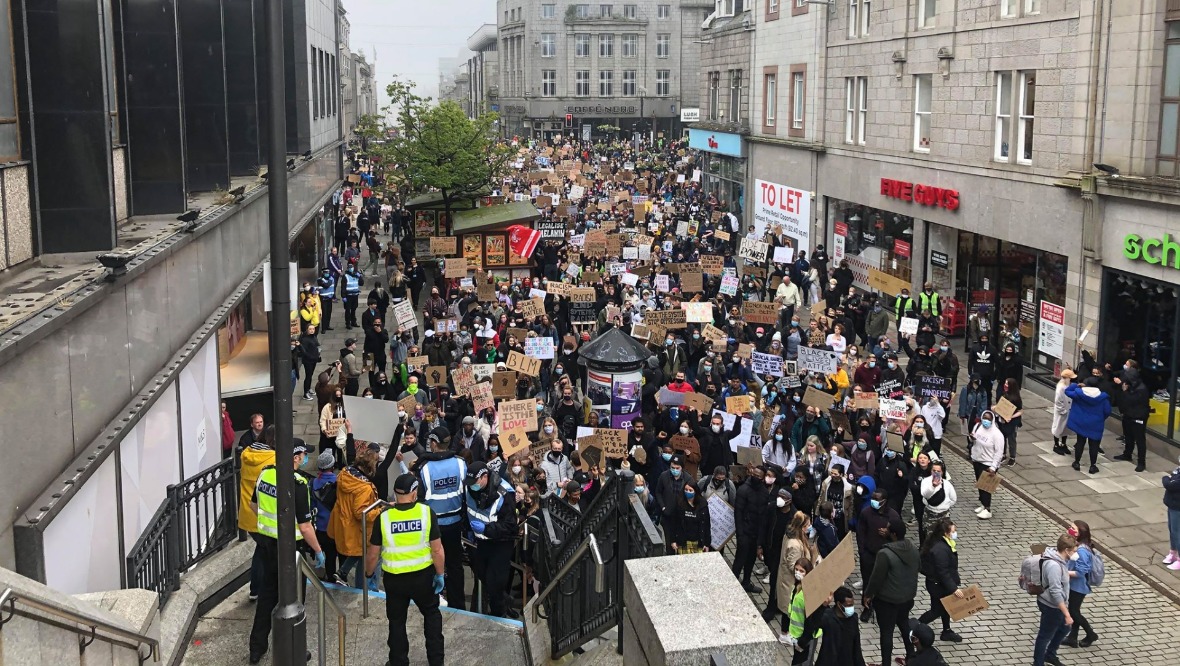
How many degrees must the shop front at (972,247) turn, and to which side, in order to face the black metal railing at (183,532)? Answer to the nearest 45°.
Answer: approximately 45° to its left

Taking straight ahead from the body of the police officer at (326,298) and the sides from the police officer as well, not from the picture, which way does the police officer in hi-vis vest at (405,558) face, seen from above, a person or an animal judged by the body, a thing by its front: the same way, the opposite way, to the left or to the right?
the opposite way

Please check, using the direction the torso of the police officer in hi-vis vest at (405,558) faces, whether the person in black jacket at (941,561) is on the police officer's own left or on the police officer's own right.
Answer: on the police officer's own right

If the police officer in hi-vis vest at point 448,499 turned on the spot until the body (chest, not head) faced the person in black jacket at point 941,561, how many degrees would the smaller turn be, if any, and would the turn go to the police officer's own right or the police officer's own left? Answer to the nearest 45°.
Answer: approximately 90° to the police officer's own right

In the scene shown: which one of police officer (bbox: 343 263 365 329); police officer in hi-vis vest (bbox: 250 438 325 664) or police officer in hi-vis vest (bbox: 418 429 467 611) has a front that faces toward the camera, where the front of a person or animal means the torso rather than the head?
the police officer

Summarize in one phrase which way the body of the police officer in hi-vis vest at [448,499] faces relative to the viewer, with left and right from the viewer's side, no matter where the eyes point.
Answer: facing away from the viewer

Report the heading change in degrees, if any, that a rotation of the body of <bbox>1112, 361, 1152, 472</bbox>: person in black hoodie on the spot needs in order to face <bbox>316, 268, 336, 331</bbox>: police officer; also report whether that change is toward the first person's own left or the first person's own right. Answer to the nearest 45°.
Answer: approximately 45° to the first person's own right

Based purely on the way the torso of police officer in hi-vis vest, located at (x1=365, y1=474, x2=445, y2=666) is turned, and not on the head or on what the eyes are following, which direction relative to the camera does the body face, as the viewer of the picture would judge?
away from the camera

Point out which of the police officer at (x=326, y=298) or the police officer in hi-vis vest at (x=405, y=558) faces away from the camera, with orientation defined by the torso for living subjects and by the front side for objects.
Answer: the police officer in hi-vis vest

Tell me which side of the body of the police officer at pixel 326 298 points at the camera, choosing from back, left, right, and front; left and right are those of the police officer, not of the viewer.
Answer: front

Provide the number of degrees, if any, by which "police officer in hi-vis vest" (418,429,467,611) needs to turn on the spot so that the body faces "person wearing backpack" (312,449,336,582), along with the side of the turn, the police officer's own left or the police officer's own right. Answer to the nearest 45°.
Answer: approximately 90° to the police officer's own left

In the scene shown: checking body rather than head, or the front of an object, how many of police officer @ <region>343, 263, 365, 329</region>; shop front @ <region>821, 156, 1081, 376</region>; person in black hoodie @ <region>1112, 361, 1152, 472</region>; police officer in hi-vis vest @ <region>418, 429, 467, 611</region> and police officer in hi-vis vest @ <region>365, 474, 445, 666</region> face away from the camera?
2

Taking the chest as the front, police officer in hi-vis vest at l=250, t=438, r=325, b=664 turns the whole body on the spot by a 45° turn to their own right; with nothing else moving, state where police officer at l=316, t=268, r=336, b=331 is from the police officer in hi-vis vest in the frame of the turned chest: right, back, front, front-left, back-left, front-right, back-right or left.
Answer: left

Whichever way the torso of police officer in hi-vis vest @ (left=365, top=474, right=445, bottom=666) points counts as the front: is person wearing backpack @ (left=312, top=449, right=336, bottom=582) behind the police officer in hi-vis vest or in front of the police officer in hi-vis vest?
in front

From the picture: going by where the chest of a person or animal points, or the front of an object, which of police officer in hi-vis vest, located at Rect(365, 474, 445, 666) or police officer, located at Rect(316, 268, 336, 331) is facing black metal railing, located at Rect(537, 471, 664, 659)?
the police officer

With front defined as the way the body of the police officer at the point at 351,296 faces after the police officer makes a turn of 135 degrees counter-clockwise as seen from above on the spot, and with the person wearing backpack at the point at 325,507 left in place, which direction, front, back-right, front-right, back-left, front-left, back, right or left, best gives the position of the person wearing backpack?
back-right

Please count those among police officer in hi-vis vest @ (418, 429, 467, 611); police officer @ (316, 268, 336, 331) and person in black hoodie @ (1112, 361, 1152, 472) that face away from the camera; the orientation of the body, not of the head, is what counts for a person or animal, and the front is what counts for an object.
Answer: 1

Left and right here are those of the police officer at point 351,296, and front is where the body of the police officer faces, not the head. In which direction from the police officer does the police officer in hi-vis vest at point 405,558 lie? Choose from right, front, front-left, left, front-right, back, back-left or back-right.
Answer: front

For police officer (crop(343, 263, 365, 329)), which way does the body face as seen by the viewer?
toward the camera

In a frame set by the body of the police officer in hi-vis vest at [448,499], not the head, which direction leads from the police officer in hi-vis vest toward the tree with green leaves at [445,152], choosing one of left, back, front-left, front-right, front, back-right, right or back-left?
front
